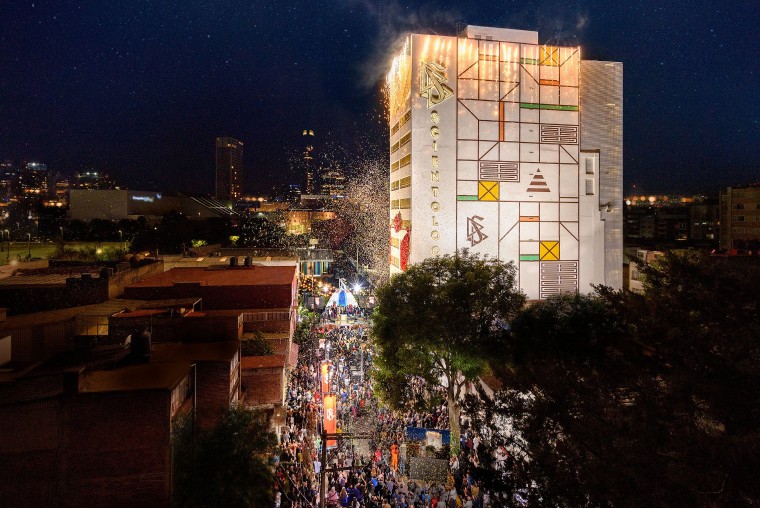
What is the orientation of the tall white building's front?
to the viewer's left

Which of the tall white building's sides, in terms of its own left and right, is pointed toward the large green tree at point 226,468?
left

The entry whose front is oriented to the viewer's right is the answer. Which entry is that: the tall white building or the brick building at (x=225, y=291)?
the brick building

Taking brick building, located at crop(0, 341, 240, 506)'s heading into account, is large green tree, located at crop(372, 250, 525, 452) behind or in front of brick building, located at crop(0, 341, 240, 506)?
in front

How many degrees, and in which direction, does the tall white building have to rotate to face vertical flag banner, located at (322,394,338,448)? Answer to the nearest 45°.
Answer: approximately 90° to its left

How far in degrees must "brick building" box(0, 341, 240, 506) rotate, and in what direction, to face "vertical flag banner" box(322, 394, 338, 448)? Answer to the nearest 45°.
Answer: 0° — it already faces it

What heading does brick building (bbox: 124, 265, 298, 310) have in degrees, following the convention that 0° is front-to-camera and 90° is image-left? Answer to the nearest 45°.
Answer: approximately 270°

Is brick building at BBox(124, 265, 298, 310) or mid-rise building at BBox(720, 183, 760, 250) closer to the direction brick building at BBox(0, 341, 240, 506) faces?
the mid-rise building

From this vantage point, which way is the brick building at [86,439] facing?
to the viewer's right

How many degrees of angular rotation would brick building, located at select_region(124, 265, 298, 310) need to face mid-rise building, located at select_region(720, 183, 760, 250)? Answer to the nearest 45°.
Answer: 0° — it already faces it
